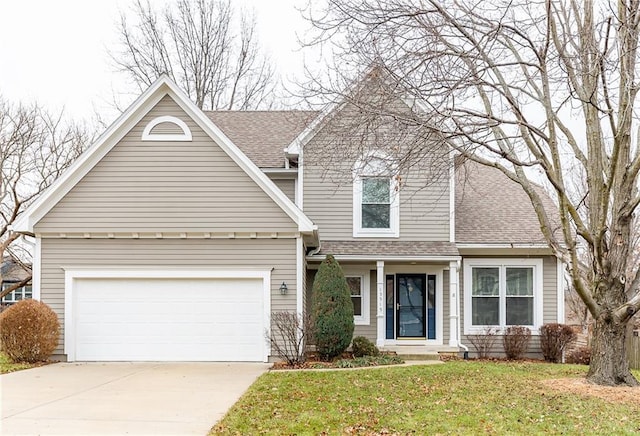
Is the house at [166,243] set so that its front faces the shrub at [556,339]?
no

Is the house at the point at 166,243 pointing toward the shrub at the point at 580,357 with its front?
no

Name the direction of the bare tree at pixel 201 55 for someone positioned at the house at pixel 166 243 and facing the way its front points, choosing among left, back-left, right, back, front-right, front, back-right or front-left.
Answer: back

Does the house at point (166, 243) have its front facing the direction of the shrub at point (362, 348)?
no

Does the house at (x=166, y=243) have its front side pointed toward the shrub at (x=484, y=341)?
no

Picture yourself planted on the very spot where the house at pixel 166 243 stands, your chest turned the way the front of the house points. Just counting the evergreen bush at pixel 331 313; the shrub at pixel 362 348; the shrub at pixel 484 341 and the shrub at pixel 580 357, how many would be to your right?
0

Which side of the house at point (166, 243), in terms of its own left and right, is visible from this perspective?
front
